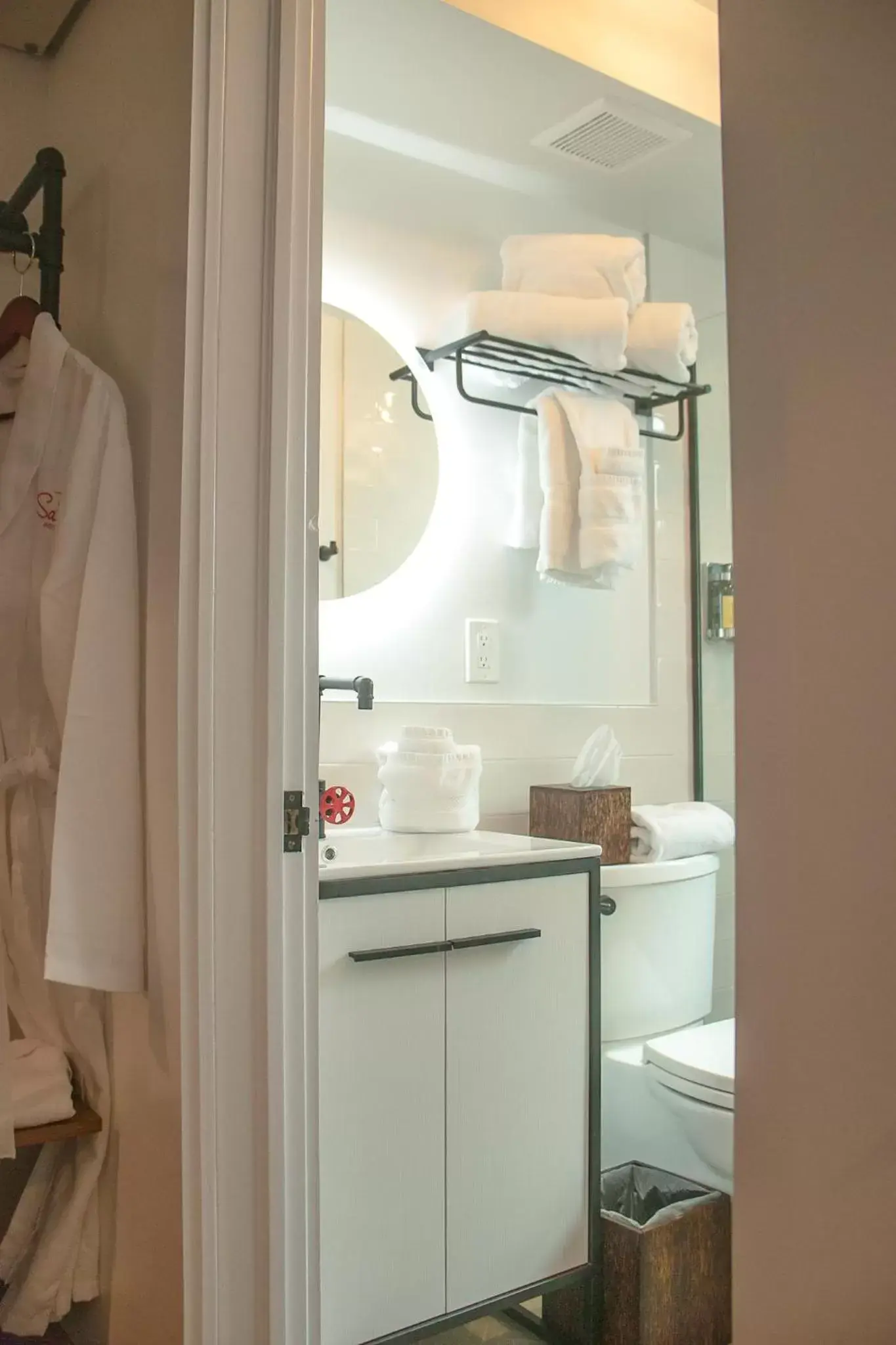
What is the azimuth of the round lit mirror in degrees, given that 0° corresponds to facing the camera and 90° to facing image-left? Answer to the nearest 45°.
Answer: approximately 315°

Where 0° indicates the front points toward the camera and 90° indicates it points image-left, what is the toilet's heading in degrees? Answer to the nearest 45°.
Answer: approximately 315°

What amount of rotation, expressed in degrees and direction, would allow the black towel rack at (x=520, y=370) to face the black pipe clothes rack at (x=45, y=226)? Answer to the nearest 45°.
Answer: approximately 90° to its right
